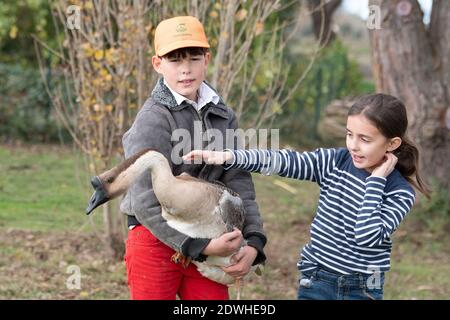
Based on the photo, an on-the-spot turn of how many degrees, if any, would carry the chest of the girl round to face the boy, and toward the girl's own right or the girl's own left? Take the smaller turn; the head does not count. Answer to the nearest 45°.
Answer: approximately 45° to the girl's own right

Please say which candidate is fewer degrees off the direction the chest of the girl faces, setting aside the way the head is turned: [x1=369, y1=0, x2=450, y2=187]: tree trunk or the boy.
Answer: the boy

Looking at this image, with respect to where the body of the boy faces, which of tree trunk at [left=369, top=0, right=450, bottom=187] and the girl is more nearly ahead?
the girl

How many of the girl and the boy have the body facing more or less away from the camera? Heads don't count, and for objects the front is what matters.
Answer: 0

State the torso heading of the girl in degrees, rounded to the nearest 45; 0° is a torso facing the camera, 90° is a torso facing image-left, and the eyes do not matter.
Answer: approximately 45°

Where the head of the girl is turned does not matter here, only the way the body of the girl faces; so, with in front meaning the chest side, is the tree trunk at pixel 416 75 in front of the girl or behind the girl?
behind

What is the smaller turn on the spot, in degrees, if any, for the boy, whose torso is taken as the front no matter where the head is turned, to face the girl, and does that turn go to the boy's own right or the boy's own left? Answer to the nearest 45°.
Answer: approximately 45° to the boy's own left
